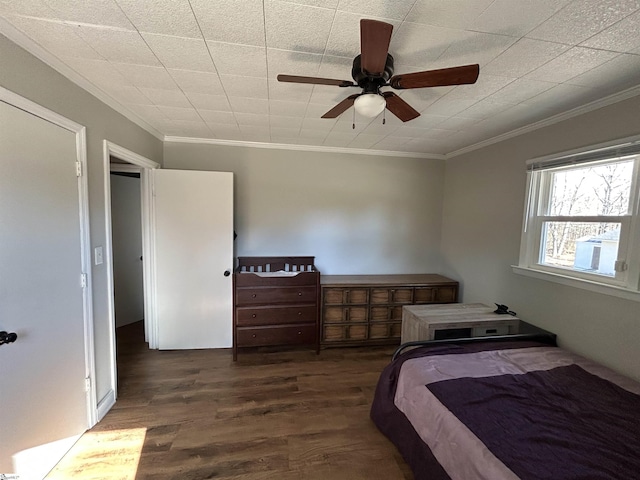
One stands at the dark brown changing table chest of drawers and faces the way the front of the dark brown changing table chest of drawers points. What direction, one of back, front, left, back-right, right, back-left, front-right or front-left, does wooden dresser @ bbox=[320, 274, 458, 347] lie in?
left

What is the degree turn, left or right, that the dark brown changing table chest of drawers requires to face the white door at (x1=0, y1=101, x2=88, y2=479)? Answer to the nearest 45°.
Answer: approximately 45° to its right

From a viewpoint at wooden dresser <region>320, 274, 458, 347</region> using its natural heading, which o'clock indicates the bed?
The bed is roughly at 11 o'clock from the wooden dresser.

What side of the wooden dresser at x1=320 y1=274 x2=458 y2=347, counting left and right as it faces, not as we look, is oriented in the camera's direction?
front

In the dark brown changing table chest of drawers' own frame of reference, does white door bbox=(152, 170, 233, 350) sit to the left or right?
on its right

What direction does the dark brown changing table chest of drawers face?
toward the camera
